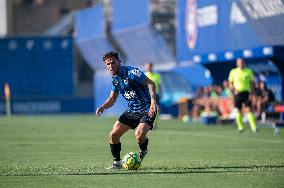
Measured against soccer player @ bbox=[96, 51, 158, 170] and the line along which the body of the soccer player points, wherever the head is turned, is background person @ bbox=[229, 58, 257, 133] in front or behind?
behind

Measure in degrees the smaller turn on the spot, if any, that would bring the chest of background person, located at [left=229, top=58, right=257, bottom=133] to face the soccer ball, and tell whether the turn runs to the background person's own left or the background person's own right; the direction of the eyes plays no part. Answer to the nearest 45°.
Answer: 0° — they already face it

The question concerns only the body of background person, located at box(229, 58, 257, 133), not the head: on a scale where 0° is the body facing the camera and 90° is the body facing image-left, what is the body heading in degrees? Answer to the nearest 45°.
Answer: approximately 0°
